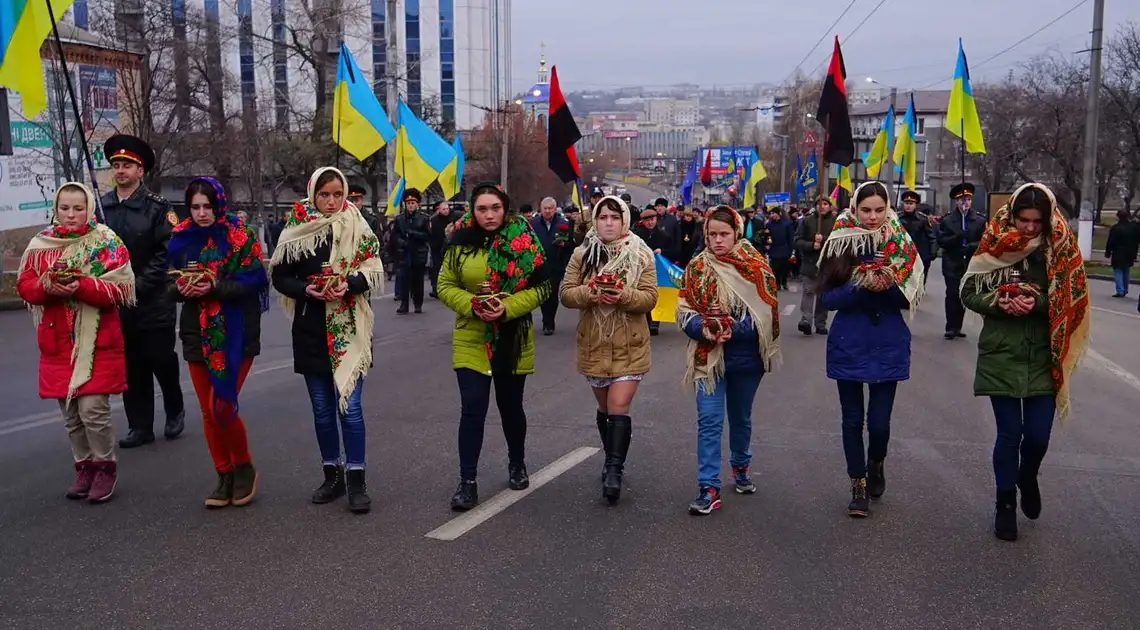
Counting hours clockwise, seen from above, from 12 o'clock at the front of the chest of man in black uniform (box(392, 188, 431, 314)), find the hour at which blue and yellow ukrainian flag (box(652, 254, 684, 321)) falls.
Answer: The blue and yellow ukrainian flag is roughly at 11 o'clock from the man in black uniform.

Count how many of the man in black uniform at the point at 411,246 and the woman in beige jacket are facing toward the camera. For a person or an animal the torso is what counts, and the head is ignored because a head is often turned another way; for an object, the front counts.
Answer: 2

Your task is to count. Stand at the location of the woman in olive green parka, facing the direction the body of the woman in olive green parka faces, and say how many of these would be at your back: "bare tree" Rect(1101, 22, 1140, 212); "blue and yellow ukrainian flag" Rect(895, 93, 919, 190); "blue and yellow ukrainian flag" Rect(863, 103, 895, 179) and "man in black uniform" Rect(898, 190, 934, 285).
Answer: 4

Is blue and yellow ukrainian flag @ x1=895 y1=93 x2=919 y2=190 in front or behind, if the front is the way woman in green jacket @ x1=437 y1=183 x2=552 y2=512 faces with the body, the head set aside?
behind

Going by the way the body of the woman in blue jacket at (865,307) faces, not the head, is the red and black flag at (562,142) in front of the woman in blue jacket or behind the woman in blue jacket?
behind

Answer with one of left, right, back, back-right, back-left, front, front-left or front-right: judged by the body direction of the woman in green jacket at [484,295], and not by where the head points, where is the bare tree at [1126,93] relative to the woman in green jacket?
back-left

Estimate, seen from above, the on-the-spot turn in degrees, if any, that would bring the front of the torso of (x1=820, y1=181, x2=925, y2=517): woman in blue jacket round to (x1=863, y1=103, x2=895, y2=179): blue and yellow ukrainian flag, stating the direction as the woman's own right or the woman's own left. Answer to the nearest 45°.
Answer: approximately 180°

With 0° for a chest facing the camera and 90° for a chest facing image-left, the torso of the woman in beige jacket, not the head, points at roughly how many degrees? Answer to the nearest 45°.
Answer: approximately 0°
